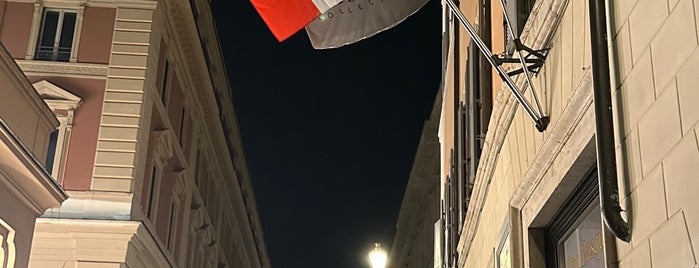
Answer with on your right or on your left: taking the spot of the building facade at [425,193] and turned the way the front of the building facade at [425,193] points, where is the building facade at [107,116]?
on your left

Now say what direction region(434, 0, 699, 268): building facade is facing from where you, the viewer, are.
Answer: facing the viewer and to the left of the viewer

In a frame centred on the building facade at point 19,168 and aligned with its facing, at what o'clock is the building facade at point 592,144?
the building facade at point 592,144 is roughly at 1 o'clock from the building facade at point 19,168.

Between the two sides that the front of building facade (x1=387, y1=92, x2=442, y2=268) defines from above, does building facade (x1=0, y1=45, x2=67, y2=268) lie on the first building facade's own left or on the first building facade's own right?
on the first building facade's own left

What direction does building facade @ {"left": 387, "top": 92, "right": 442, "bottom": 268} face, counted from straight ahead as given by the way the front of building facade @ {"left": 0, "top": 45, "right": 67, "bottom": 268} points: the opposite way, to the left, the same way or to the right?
the opposite way

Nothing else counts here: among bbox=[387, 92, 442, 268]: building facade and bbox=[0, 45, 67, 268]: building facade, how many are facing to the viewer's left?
1

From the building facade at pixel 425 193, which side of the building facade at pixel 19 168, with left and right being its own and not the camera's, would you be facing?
left

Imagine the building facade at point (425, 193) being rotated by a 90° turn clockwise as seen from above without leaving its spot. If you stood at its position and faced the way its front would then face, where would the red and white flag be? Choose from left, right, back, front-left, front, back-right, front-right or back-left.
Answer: back

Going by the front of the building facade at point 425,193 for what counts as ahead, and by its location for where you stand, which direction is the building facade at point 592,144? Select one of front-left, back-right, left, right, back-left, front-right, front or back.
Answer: left

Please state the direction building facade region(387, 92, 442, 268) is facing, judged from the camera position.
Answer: facing to the left of the viewer

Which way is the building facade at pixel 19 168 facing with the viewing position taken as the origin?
facing the viewer and to the right of the viewer

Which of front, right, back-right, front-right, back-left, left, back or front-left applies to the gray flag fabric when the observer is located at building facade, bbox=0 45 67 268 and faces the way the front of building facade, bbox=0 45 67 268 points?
front

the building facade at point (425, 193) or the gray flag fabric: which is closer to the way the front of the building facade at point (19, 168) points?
the gray flag fabric
